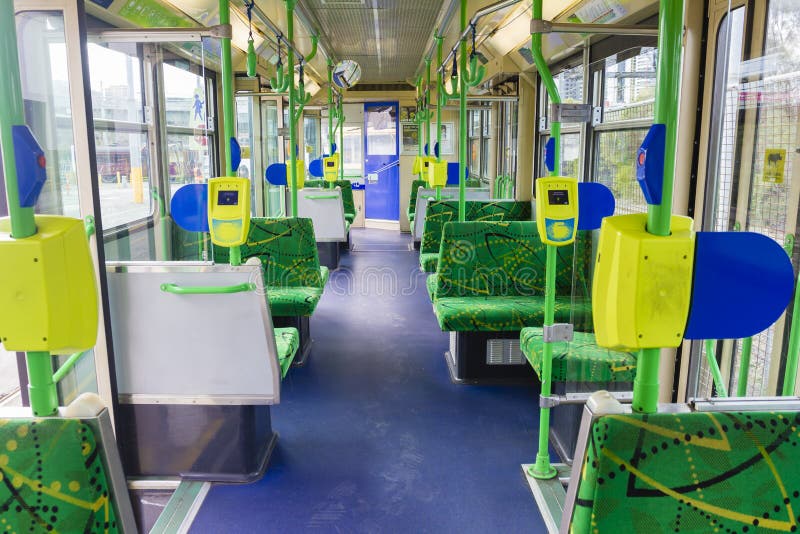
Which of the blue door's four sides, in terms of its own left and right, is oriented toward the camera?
front

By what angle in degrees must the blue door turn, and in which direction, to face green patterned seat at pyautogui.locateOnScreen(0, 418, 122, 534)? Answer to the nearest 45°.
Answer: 0° — it already faces it

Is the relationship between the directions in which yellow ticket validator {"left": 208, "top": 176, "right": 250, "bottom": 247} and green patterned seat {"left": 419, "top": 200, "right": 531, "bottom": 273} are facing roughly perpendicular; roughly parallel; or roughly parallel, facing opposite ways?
roughly parallel

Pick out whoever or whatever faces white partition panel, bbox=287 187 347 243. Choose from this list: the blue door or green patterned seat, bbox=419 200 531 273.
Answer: the blue door

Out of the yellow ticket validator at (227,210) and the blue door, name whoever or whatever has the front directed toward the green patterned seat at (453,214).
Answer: the blue door

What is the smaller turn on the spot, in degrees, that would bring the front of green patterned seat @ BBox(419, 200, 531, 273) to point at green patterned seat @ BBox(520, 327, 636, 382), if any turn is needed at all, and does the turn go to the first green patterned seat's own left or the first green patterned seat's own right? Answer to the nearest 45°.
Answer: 0° — it already faces it

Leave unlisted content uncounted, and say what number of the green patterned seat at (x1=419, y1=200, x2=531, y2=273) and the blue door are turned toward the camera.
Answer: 2

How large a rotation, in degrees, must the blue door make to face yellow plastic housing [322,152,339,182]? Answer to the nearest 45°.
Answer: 0° — it already faces it

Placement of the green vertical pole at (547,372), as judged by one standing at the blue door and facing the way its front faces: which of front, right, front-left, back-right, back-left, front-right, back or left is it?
front

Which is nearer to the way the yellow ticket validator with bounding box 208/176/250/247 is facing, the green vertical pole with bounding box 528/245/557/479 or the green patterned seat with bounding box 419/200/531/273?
the green vertical pole

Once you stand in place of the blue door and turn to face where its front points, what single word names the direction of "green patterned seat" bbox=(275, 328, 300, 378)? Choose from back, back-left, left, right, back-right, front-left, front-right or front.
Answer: front

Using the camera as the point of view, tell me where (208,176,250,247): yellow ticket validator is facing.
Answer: facing the viewer

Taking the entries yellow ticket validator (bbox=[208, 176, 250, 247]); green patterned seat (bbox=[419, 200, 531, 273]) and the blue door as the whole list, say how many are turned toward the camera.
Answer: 3

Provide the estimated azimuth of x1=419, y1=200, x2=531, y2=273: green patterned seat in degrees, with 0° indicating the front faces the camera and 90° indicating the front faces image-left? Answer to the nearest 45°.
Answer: approximately 0°
